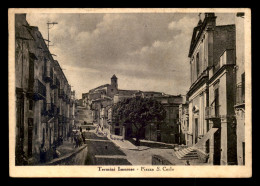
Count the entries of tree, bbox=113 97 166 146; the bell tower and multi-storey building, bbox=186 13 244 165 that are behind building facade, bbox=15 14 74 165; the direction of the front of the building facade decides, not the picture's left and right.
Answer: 0

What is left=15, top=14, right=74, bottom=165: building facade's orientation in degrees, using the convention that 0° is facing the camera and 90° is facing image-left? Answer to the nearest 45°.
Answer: approximately 270°

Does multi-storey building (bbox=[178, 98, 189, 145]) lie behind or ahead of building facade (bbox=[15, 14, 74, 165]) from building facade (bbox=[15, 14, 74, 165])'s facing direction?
ahead

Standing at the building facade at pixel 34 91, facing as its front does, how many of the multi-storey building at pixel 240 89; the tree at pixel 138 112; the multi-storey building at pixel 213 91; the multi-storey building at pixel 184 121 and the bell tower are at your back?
0

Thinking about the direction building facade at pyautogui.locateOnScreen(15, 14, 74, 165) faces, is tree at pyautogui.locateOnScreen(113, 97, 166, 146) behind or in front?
in front
